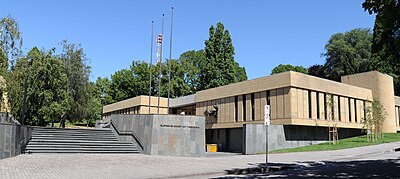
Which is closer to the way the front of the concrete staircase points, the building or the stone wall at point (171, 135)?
the stone wall

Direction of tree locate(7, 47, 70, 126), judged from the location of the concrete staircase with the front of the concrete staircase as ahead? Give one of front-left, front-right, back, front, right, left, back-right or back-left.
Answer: back

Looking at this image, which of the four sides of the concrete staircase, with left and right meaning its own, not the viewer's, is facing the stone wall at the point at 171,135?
left

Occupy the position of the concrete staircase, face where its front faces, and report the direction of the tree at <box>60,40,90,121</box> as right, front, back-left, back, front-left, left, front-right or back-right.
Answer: back

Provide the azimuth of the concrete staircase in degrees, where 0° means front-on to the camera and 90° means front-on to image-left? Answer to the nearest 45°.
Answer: approximately 0°
